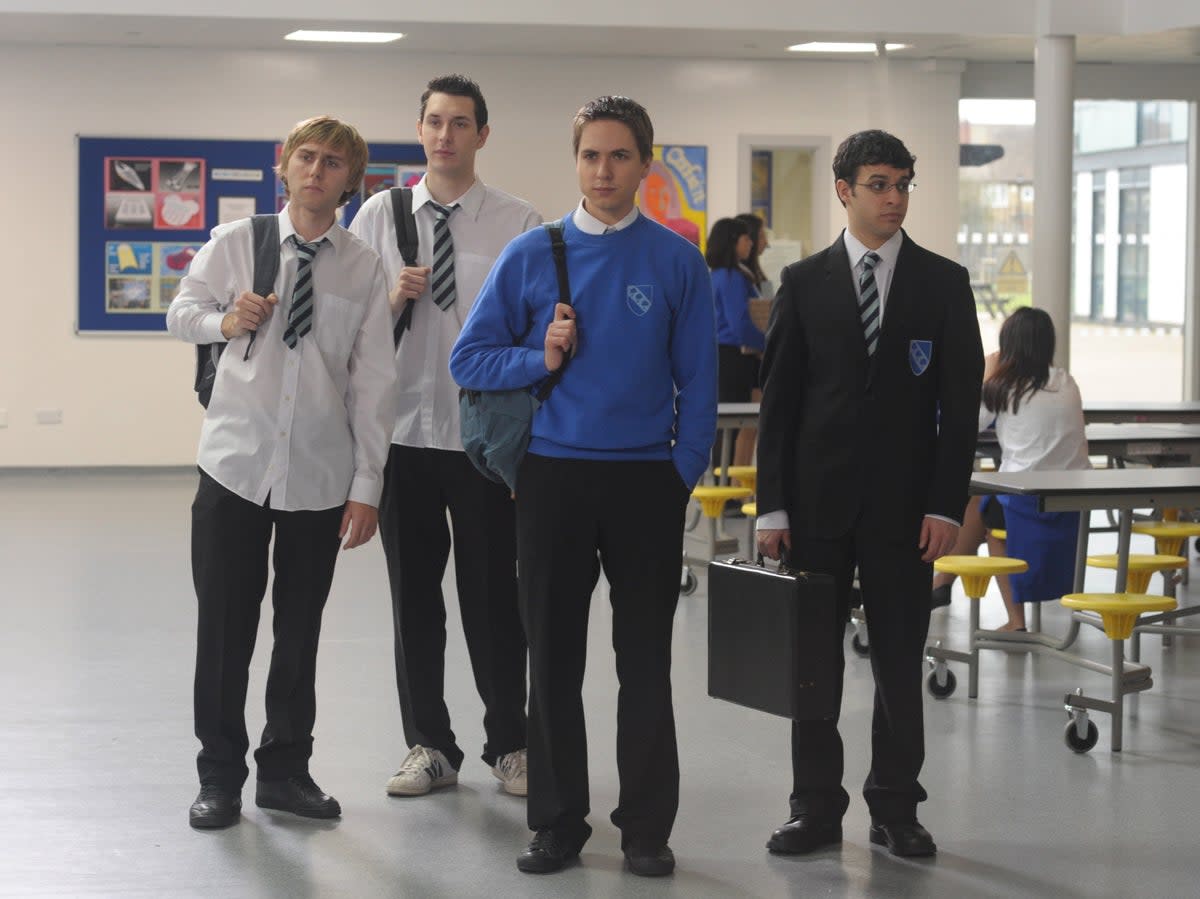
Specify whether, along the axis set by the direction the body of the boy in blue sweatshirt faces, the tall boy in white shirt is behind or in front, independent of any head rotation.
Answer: behind

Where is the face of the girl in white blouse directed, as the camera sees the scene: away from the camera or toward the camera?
away from the camera

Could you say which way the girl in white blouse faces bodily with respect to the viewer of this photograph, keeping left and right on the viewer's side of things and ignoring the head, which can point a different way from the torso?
facing away from the viewer and to the left of the viewer

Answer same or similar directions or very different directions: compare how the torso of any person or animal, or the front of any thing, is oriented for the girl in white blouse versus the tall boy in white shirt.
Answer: very different directions

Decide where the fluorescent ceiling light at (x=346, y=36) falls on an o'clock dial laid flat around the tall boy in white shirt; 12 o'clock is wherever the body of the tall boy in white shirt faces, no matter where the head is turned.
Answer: The fluorescent ceiling light is roughly at 6 o'clock from the tall boy in white shirt.

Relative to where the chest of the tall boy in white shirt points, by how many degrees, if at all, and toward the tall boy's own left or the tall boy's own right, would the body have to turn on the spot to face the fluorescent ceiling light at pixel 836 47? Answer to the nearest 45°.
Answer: approximately 180°

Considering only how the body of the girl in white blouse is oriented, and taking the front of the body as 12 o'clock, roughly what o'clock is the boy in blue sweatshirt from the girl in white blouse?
The boy in blue sweatshirt is roughly at 8 o'clock from the girl in white blouse.

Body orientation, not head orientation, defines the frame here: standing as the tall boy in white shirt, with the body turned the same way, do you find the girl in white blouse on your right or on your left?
on your left
